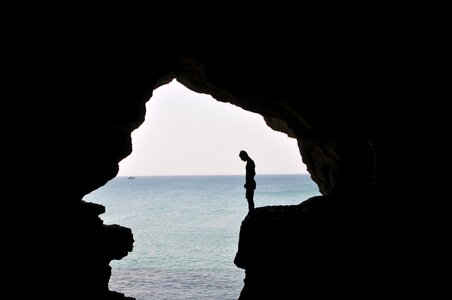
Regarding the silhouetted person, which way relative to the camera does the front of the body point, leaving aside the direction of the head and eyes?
to the viewer's left
